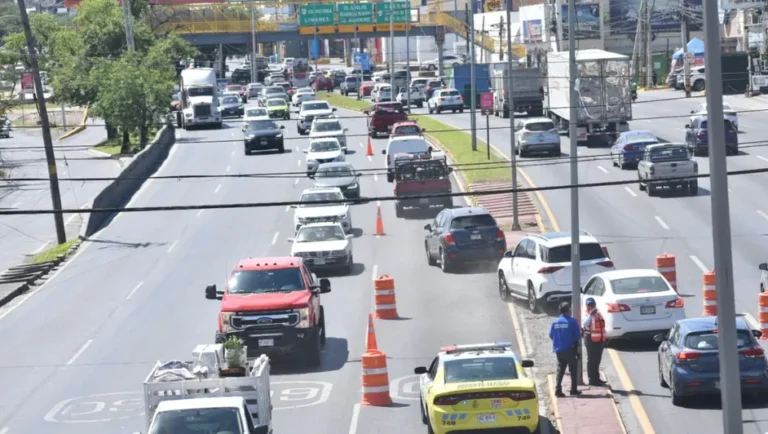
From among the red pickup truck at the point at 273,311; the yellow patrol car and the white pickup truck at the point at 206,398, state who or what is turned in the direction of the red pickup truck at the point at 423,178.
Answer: the yellow patrol car

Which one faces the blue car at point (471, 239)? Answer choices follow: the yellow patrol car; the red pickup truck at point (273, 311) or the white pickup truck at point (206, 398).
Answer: the yellow patrol car

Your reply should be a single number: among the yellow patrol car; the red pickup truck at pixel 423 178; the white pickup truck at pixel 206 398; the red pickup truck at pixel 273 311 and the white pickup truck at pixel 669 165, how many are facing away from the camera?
3

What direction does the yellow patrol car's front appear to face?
away from the camera

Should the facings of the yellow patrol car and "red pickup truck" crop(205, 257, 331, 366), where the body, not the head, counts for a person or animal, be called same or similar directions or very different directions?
very different directions

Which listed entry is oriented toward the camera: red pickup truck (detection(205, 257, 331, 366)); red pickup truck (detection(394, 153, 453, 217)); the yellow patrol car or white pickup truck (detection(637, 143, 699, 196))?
red pickup truck (detection(205, 257, 331, 366))

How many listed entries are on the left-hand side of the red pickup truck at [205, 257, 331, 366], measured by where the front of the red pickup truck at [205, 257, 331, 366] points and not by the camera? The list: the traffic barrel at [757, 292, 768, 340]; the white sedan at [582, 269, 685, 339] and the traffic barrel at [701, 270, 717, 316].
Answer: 3

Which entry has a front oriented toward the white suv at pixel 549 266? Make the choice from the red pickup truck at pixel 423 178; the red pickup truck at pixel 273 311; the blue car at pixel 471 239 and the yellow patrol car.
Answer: the yellow patrol car

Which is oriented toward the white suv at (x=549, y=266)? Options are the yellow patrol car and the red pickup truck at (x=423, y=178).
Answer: the yellow patrol car

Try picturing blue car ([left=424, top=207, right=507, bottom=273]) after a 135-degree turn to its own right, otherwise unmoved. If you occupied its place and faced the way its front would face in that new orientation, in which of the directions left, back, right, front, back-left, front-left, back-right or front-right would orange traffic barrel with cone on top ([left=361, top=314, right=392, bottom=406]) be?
right

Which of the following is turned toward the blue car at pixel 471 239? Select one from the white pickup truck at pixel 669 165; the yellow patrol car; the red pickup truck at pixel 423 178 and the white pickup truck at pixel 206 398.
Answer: the yellow patrol car

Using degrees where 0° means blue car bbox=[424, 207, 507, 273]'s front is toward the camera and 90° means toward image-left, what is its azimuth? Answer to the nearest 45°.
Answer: approximately 135°

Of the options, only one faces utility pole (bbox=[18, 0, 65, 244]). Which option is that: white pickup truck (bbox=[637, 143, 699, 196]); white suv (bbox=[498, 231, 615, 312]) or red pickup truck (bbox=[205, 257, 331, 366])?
the white suv

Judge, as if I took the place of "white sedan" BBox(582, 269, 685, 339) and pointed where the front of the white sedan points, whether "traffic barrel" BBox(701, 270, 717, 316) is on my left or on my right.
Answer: on my right

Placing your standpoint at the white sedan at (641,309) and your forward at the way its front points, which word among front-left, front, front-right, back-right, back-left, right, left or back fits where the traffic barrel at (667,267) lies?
front-right

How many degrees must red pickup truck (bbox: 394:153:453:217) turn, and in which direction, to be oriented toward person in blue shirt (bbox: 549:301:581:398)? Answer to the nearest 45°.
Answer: approximately 180°

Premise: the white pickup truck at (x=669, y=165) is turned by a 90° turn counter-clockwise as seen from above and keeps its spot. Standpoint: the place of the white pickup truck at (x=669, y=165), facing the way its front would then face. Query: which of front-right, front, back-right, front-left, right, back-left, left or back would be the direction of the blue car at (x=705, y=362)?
left

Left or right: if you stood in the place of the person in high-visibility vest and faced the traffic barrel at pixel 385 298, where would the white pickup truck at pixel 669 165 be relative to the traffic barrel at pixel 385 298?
right

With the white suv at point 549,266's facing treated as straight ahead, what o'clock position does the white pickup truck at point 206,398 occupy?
The white pickup truck is roughly at 8 o'clock from the white suv.

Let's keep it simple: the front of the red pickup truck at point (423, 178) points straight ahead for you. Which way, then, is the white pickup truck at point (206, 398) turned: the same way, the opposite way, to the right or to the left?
the opposite way

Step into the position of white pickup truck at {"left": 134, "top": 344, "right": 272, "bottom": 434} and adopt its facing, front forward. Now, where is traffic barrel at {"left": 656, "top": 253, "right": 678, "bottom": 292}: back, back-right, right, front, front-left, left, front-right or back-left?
back-left

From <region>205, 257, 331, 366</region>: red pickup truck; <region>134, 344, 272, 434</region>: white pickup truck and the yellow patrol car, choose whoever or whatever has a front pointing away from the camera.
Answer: the yellow patrol car
